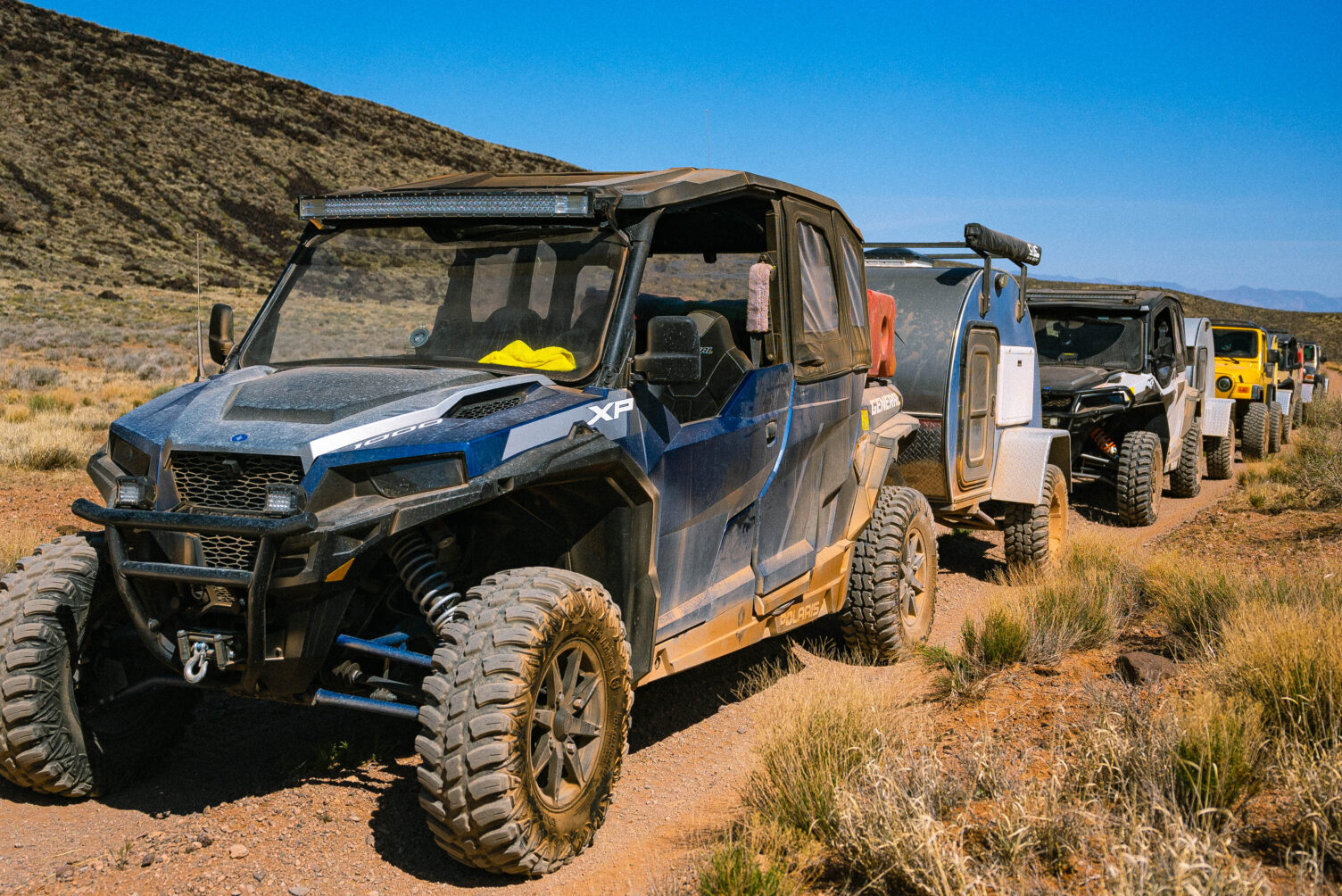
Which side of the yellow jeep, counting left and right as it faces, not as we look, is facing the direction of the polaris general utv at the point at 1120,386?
front

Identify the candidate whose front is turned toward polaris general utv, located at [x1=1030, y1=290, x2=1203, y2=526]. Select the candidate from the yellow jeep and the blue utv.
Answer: the yellow jeep

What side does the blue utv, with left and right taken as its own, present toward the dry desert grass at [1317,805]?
left

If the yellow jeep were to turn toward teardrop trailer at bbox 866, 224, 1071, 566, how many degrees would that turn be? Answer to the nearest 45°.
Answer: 0° — it already faces it

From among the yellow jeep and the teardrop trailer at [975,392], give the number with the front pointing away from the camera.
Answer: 0

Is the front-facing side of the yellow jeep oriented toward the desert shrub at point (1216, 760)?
yes

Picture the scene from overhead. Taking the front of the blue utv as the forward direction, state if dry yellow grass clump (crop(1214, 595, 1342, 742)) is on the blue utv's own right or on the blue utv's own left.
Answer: on the blue utv's own left

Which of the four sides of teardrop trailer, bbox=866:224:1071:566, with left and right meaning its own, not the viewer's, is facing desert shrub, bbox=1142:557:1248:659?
left

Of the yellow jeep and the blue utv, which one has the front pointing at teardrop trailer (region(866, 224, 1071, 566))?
the yellow jeep

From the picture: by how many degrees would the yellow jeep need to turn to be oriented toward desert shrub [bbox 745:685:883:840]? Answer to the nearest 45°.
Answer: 0° — it already faces it

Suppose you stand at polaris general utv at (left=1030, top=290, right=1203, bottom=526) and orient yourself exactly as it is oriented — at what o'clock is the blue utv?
The blue utv is roughly at 11 o'clock from the polaris general utv.

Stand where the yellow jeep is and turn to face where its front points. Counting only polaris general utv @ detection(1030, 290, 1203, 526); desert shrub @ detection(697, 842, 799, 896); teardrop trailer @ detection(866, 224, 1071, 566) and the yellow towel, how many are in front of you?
4

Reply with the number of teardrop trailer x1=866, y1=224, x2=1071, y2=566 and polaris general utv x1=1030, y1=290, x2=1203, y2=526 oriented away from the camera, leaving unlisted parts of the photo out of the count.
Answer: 0

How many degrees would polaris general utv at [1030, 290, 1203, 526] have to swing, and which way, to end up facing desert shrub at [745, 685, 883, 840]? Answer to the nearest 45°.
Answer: approximately 45° to its left

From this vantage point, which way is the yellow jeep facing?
toward the camera

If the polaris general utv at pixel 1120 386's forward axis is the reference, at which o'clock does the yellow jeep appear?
The yellow jeep is roughly at 5 o'clock from the polaris general utv.
